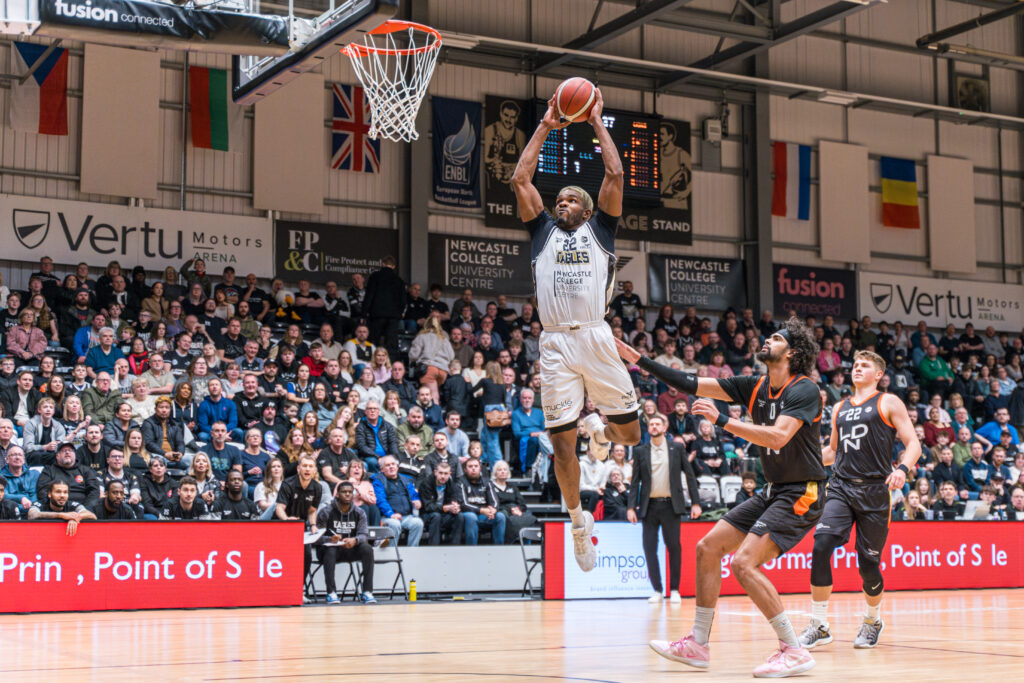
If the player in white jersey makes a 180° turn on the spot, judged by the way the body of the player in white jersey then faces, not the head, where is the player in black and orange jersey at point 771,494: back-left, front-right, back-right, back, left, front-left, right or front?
right

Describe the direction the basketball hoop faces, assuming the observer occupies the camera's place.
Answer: facing the viewer and to the right of the viewer

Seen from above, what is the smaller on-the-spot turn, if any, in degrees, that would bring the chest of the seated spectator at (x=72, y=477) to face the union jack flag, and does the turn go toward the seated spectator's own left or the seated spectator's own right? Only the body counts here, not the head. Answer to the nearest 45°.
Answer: approximately 135° to the seated spectator's own left

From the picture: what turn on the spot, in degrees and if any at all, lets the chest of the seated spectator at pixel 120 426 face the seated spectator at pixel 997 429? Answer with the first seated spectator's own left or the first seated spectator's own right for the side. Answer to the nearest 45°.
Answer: approximately 45° to the first seated spectator's own left

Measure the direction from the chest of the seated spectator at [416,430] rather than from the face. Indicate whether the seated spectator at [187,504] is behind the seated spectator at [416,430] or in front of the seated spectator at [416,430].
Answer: in front

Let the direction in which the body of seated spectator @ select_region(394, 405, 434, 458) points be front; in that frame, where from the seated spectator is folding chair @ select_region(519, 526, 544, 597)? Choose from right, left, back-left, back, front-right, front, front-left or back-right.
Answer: front-left

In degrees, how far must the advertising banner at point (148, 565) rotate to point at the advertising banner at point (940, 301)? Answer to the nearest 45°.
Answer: approximately 135° to its left

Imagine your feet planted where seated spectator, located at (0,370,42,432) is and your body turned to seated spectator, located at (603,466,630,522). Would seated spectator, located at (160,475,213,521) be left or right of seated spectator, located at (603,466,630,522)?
right

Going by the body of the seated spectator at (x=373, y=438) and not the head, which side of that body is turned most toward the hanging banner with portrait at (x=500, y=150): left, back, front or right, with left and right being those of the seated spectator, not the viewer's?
back

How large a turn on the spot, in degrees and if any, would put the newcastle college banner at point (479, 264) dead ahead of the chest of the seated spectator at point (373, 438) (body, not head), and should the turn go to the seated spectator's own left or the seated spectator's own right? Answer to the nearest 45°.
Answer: approximately 180°

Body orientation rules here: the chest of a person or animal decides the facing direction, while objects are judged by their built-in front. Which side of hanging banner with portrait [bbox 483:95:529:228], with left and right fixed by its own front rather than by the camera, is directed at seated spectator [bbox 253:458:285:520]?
front

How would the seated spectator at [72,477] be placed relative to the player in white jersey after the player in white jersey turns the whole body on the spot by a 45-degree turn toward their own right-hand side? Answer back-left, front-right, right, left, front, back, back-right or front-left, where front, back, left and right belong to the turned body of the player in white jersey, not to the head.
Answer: right
